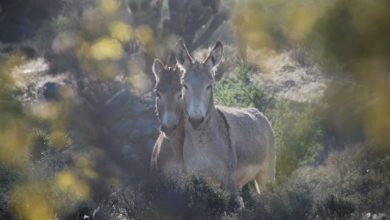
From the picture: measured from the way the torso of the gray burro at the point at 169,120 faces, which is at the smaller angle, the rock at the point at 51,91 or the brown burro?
the brown burro

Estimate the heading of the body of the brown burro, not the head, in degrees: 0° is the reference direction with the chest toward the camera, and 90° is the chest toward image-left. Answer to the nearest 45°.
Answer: approximately 45°

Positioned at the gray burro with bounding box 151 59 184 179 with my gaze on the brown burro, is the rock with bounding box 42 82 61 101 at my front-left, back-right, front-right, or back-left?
back-left

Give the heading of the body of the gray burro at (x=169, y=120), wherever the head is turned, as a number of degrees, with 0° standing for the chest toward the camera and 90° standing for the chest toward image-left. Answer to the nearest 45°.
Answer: approximately 0°

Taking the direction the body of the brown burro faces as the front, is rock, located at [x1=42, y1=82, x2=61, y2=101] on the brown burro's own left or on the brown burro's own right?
on the brown burro's own right

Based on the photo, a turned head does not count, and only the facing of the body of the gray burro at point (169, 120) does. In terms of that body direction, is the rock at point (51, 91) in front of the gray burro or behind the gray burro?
behind

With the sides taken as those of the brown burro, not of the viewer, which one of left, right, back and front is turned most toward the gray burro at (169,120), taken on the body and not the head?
right
